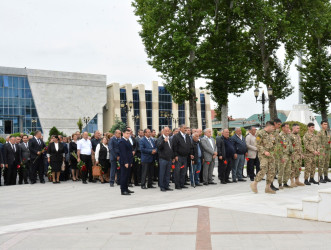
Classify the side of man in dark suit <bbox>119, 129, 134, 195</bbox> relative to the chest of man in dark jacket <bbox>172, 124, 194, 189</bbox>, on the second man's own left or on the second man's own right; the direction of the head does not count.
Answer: on the second man's own right

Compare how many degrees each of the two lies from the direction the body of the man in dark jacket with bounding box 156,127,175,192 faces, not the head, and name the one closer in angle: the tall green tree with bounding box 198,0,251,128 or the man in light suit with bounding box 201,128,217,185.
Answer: the man in light suit

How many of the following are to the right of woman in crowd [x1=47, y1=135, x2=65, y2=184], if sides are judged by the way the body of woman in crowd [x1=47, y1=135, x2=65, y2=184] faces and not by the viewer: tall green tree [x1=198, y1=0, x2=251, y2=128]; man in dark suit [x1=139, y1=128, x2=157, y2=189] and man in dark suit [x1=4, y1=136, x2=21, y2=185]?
1

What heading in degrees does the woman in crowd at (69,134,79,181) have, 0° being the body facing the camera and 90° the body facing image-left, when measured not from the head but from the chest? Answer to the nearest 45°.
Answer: approximately 315°

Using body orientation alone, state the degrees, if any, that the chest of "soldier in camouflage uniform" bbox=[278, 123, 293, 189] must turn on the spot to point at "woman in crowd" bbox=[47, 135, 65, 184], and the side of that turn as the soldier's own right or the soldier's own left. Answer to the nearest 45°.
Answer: approximately 135° to the soldier's own right

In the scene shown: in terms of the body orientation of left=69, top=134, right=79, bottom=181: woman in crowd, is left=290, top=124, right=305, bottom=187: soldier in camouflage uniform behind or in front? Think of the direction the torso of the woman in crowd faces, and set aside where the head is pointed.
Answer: in front
